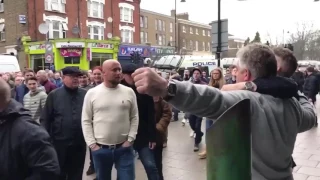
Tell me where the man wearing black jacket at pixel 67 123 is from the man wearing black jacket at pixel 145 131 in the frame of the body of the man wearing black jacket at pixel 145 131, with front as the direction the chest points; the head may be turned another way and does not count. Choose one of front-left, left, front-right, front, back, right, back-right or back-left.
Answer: front-right

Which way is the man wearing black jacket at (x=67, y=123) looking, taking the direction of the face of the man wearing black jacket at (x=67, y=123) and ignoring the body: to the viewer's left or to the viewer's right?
to the viewer's right

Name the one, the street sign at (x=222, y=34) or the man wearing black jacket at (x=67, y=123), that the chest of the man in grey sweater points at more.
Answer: the man wearing black jacket

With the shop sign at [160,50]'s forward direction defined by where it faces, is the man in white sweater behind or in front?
in front

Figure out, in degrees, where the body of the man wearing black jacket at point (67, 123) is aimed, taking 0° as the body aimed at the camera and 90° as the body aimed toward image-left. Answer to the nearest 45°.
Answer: approximately 315°

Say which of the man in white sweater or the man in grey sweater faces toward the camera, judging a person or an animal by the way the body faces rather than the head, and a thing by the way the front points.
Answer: the man in white sweater

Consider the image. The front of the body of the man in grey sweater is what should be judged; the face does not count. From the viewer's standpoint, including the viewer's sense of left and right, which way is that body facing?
facing away from the viewer and to the left of the viewer

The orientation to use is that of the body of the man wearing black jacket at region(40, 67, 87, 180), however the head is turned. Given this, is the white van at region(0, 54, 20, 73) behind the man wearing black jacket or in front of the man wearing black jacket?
behind

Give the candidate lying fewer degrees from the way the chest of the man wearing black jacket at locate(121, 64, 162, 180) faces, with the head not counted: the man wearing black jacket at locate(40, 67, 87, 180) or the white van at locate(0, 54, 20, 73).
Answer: the man wearing black jacket

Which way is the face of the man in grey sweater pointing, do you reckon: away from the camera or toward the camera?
away from the camera

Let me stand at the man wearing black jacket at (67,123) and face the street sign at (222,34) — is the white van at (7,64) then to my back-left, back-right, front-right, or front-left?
front-left

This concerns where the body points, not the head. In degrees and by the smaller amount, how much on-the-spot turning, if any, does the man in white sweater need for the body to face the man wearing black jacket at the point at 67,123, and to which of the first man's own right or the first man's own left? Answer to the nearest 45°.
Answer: approximately 135° to the first man's own right

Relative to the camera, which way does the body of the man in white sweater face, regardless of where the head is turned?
toward the camera

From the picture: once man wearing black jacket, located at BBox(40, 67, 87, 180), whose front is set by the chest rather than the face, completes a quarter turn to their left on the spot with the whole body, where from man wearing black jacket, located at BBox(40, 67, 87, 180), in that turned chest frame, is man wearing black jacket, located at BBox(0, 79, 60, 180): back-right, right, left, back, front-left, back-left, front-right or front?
back-right
